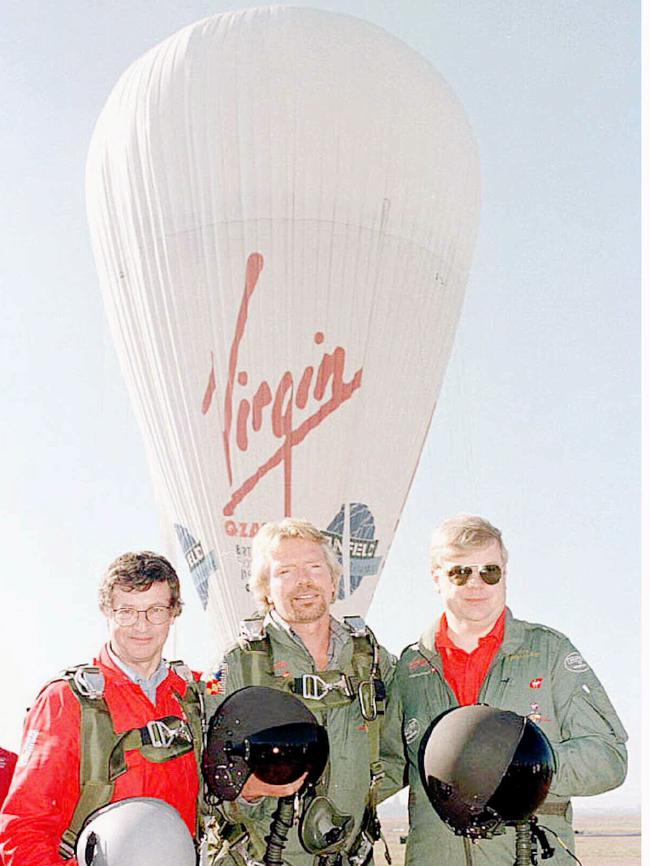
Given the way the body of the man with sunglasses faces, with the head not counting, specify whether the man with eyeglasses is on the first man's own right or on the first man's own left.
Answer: on the first man's own right

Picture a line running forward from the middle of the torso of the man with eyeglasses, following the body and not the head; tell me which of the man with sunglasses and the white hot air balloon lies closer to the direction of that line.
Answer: the man with sunglasses

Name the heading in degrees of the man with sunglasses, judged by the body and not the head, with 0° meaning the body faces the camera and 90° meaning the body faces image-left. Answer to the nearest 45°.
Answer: approximately 0°

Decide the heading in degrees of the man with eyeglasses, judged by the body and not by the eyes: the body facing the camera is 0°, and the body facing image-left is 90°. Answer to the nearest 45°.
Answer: approximately 315°

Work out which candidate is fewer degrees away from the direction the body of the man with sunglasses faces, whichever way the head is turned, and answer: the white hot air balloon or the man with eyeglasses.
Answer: the man with eyeglasses

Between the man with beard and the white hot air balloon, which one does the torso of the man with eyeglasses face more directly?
the man with beard

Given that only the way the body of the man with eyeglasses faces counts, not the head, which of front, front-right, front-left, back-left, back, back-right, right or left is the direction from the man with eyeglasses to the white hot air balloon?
back-left

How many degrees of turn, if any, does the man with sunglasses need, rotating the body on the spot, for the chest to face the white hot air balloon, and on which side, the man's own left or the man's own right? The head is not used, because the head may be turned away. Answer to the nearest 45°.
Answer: approximately 180°
